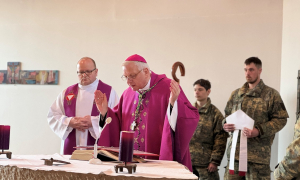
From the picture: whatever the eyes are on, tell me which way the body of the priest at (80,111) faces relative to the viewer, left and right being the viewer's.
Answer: facing the viewer

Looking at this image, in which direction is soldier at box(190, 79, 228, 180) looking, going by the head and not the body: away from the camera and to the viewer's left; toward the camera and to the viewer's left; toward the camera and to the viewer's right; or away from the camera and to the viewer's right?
toward the camera and to the viewer's left

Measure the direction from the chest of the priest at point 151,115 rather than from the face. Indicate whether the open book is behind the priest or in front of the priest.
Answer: in front

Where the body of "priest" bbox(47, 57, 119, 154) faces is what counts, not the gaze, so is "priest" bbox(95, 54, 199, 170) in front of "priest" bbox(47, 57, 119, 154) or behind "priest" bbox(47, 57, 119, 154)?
in front

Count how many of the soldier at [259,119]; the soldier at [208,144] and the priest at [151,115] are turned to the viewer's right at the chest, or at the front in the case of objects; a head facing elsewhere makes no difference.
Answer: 0

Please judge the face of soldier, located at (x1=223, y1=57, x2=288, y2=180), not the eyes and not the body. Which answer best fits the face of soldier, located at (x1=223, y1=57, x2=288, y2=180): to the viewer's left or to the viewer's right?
to the viewer's left

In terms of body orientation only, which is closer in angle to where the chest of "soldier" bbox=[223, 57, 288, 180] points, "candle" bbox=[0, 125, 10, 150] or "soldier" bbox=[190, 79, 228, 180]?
the candle

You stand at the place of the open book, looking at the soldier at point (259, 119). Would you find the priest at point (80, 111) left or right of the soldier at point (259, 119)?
left

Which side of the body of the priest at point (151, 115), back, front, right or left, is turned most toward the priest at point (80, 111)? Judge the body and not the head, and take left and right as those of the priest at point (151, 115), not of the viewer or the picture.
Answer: right

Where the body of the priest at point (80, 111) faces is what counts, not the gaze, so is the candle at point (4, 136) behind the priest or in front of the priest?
in front

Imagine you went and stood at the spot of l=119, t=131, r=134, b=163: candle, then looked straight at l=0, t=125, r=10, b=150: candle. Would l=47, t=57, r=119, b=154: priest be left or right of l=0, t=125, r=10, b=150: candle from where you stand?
right

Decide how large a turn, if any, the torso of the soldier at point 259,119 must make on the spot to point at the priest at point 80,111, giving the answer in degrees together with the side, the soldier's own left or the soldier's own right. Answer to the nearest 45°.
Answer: approximately 45° to the soldier's own right

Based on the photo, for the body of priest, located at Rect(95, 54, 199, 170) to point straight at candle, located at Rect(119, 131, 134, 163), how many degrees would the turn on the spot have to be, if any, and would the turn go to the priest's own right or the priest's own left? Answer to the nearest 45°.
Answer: approximately 45° to the priest's own left

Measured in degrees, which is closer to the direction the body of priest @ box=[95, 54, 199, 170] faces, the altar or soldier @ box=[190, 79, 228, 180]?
the altar

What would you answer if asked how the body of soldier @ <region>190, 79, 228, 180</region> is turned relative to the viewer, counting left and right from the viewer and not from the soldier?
facing the viewer and to the left of the viewer
